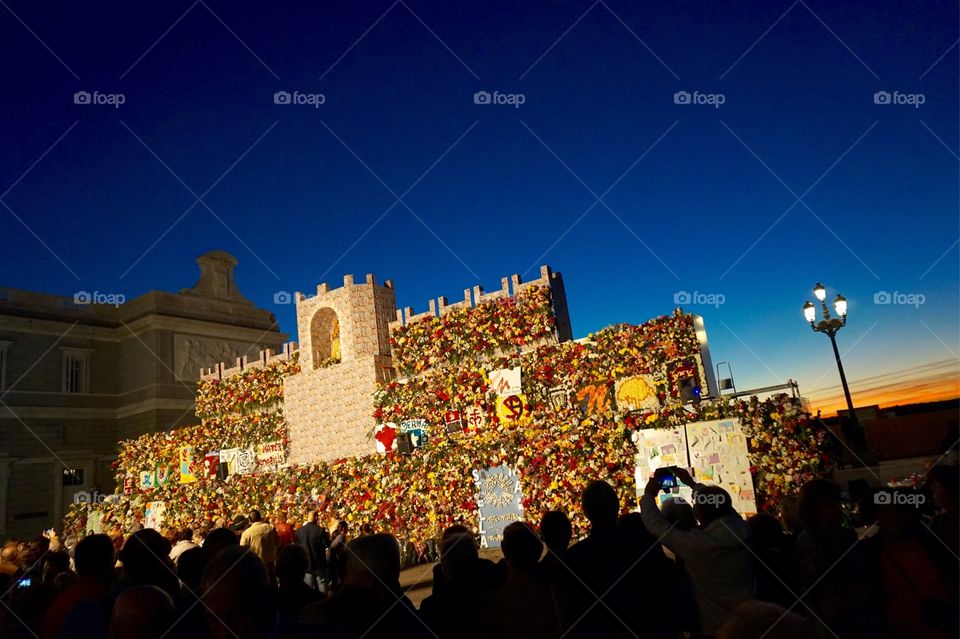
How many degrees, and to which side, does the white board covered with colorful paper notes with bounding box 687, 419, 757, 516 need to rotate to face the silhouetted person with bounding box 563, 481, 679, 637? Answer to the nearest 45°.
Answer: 0° — it already faces them

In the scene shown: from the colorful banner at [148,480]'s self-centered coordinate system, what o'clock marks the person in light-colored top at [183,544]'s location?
The person in light-colored top is roughly at 12 o'clock from the colorful banner.

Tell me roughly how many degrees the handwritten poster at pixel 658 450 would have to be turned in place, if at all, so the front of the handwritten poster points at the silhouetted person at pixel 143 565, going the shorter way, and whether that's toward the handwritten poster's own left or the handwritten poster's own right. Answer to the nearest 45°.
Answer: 0° — it already faces them

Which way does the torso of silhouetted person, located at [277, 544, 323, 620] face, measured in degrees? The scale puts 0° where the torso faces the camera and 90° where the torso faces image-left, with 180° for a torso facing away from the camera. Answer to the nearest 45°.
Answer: approximately 180°

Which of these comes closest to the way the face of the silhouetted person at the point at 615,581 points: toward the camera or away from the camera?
away from the camera

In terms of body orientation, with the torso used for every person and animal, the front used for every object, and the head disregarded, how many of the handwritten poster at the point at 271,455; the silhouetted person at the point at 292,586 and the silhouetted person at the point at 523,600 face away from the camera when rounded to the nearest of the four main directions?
2

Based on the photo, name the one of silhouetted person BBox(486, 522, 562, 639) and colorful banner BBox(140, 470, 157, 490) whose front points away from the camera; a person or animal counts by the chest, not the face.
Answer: the silhouetted person

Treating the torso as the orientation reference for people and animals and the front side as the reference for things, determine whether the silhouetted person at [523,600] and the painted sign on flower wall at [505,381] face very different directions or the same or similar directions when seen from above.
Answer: very different directions

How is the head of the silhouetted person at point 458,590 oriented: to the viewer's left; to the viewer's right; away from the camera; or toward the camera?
away from the camera

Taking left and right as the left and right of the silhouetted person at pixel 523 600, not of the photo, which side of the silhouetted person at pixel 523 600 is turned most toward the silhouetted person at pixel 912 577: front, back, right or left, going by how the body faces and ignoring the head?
right

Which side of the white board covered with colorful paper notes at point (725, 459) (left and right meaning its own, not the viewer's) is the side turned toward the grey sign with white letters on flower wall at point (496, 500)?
right

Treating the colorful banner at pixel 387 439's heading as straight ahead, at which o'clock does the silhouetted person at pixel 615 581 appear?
The silhouetted person is roughly at 12 o'clock from the colorful banner.

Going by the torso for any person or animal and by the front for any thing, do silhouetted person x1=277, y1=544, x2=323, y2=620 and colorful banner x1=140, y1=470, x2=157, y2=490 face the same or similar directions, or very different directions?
very different directions

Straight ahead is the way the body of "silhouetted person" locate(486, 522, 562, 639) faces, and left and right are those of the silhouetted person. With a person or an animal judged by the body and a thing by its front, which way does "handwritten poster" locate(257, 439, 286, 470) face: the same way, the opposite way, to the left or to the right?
the opposite way
